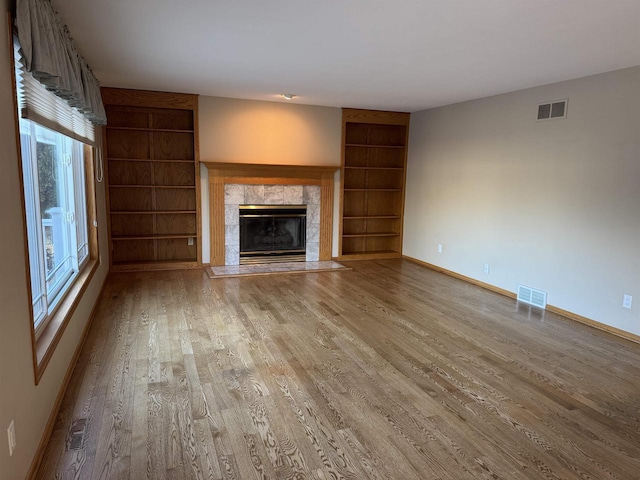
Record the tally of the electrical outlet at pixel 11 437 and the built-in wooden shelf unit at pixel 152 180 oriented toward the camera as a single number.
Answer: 1

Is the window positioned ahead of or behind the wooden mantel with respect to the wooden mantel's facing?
ahead

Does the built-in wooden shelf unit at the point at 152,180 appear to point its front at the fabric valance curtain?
yes

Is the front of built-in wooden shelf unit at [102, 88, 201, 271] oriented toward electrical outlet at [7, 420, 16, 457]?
yes

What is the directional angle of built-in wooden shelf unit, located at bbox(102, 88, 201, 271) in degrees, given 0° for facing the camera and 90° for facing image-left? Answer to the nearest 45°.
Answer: approximately 0°

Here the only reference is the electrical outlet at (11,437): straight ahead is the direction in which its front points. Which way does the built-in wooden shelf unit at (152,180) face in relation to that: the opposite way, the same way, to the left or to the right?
to the right

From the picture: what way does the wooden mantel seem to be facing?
toward the camera

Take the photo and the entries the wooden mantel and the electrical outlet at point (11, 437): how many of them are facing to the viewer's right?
1

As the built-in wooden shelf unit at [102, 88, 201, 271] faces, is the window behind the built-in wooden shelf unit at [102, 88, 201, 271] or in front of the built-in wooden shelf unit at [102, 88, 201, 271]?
in front

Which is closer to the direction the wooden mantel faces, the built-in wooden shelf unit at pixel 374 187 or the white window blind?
the white window blind

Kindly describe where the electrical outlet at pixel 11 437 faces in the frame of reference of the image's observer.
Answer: facing to the right of the viewer

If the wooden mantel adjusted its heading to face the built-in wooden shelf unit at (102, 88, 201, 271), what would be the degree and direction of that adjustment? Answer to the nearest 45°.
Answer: approximately 90° to its right

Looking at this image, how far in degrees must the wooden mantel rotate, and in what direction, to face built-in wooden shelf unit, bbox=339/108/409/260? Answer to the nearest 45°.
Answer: approximately 90° to its left

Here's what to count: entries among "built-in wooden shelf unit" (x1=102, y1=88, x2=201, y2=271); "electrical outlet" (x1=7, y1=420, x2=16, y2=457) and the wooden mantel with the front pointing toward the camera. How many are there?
2
